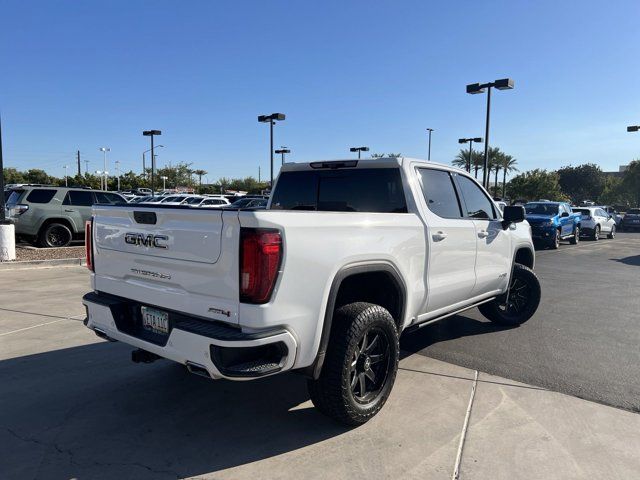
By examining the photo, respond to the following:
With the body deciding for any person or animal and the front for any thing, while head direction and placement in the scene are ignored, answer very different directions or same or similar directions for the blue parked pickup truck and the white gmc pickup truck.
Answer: very different directions

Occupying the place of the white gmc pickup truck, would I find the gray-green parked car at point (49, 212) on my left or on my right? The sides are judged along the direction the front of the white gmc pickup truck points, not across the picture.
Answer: on my left

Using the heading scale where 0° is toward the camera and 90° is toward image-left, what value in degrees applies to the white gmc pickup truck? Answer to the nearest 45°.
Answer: approximately 225°

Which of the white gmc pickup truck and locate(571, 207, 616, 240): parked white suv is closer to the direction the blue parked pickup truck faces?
the white gmc pickup truck

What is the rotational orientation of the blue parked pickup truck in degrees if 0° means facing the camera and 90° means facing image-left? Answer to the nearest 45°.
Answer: approximately 45°

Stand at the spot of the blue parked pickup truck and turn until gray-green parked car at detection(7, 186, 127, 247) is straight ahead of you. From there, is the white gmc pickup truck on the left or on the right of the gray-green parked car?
left

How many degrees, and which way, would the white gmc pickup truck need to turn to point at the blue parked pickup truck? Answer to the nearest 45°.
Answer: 0° — it already faces it
